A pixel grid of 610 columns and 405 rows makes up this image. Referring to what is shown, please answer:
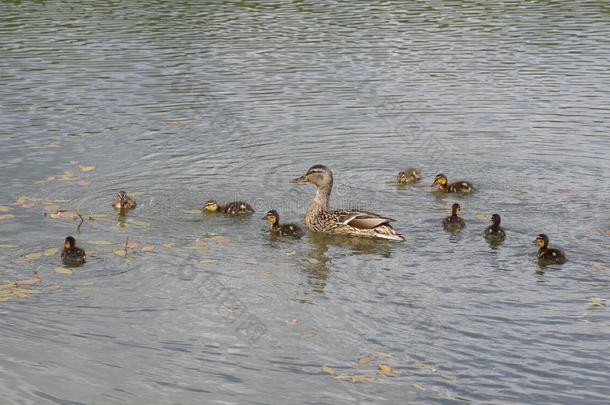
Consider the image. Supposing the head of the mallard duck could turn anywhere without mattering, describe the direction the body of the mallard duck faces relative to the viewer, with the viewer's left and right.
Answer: facing to the left of the viewer

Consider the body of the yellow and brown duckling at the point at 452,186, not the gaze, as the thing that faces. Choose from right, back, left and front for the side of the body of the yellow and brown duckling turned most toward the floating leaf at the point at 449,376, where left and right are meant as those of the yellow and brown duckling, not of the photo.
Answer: left

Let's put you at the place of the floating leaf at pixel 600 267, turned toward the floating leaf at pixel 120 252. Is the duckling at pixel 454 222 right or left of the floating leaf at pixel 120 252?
right

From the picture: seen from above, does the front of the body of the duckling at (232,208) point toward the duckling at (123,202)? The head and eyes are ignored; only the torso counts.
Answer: yes

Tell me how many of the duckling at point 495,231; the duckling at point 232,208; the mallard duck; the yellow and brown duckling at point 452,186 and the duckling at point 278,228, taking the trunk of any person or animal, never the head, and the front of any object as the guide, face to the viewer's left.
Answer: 4

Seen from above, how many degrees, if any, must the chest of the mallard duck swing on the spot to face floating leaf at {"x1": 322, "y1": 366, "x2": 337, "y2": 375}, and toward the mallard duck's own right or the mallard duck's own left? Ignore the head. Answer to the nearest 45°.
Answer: approximately 90° to the mallard duck's own left

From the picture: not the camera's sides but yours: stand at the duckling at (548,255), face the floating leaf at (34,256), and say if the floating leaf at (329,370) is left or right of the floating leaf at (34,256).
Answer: left

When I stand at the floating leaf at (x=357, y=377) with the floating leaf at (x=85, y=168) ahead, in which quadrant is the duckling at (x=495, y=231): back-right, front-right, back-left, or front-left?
front-right

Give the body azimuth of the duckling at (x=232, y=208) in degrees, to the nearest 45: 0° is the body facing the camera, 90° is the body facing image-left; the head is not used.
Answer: approximately 90°

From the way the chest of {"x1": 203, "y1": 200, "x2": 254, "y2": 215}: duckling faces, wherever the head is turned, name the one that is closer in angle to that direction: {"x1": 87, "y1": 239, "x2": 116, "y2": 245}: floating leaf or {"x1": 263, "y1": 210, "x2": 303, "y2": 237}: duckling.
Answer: the floating leaf

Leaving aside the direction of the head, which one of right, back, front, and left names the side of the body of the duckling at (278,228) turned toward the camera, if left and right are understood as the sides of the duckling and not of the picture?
left

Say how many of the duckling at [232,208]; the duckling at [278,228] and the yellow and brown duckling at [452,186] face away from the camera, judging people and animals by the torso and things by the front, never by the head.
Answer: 0

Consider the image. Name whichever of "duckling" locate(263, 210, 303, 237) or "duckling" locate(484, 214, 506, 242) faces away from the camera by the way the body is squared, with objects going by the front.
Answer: "duckling" locate(484, 214, 506, 242)

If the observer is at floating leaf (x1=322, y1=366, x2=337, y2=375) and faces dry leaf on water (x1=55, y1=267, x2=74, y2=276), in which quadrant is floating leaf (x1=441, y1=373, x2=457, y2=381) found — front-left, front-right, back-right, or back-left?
back-right

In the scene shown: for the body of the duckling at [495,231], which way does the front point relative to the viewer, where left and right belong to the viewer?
facing away from the viewer

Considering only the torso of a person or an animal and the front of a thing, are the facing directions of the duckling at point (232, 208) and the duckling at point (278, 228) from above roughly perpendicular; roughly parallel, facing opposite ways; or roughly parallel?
roughly parallel
